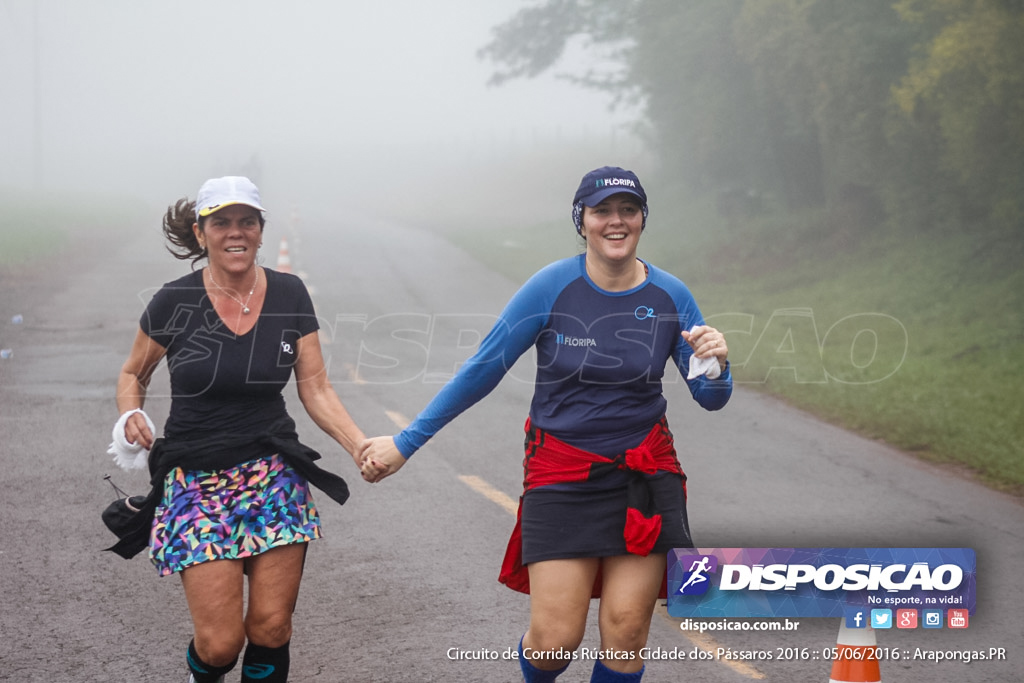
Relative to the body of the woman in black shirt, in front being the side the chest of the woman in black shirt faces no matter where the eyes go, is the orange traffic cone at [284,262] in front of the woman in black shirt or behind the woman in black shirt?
behind

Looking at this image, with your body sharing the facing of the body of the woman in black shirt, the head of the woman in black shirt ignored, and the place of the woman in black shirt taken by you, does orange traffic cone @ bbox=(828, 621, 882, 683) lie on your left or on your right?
on your left

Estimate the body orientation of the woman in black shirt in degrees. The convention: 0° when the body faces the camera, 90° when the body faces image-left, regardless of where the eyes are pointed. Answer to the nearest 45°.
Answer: approximately 0°
